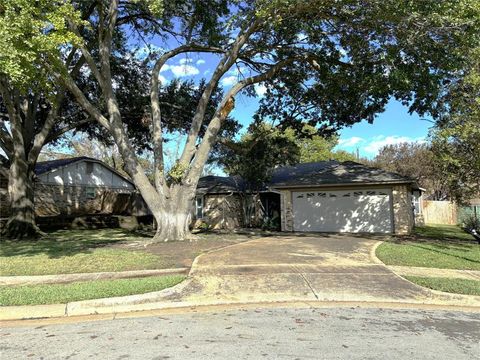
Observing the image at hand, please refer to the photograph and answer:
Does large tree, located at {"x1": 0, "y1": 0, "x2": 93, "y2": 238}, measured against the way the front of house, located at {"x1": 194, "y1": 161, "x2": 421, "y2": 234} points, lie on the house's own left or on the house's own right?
on the house's own right

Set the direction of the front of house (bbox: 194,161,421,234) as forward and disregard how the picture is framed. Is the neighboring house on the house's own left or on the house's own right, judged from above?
on the house's own right

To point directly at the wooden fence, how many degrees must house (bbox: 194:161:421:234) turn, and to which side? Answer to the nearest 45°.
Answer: approximately 135° to its left

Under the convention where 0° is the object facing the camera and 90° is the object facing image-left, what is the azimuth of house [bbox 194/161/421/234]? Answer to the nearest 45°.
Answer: approximately 0°

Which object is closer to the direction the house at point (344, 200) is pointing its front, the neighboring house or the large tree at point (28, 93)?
the large tree

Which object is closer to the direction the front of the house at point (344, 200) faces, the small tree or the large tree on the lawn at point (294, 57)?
the large tree
